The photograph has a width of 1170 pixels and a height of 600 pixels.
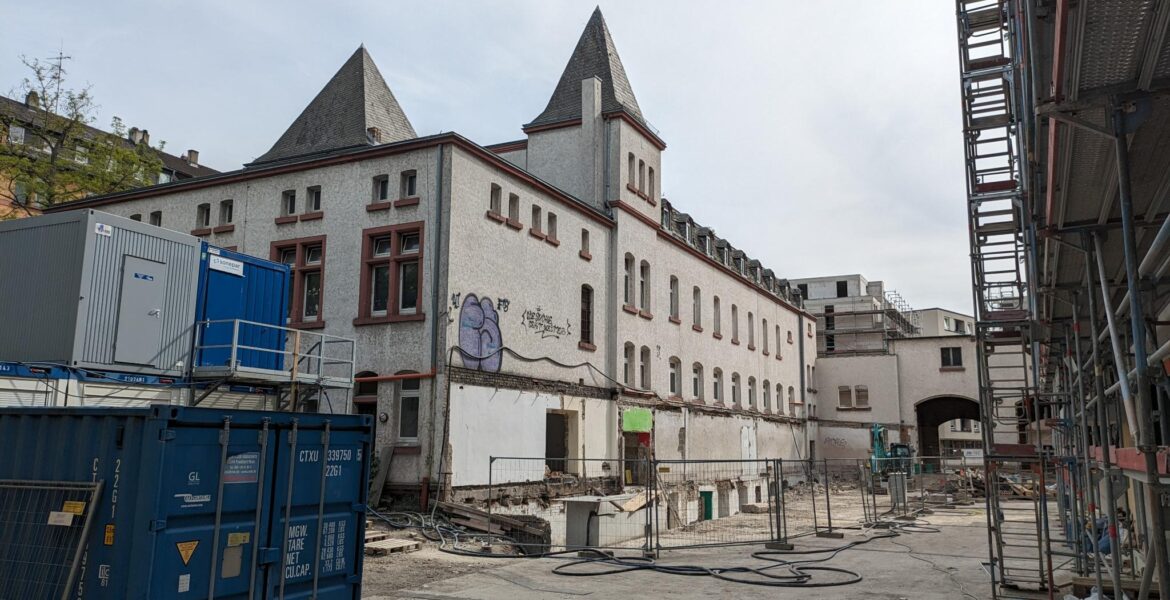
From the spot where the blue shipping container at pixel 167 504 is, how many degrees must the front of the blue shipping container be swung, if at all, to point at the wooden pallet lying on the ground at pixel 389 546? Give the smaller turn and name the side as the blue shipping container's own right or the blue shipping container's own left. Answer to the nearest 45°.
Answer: approximately 90° to the blue shipping container's own left

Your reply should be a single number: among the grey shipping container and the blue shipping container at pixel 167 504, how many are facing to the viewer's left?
0

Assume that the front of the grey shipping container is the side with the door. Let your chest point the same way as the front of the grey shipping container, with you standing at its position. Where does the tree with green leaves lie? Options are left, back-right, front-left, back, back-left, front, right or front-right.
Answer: back-left

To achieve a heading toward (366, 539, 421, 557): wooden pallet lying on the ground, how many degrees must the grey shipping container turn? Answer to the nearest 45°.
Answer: approximately 45° to its left

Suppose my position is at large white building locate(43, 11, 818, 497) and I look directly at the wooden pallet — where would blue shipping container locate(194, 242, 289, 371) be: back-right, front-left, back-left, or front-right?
front-right

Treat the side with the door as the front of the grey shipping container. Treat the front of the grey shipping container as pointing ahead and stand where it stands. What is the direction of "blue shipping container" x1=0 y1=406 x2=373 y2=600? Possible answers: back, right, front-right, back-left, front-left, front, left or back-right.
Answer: front-right

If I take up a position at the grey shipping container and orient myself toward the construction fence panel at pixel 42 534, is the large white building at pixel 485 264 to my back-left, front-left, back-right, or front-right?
back-left

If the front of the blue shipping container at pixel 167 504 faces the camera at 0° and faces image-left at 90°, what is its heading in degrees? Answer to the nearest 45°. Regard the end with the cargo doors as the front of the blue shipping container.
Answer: approximately 315°

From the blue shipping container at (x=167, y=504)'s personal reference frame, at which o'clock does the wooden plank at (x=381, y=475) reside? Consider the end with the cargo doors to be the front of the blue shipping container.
The wooden plank is roughly at 8 o'clock from the blue shipping container.

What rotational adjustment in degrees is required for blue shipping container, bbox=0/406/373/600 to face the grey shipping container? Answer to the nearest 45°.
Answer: approximately 135° to its left

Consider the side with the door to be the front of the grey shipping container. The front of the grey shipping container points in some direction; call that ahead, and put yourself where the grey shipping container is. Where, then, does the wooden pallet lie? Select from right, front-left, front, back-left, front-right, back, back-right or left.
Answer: front-left

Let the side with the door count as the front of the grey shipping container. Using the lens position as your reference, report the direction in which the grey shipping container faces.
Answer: facing the viewer and to the right of the viewer

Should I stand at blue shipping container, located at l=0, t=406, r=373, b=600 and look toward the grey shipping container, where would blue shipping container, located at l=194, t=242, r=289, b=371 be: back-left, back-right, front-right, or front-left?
front-right

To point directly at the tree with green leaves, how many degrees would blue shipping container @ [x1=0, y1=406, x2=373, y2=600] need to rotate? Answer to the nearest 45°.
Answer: approximately 135° to its left
